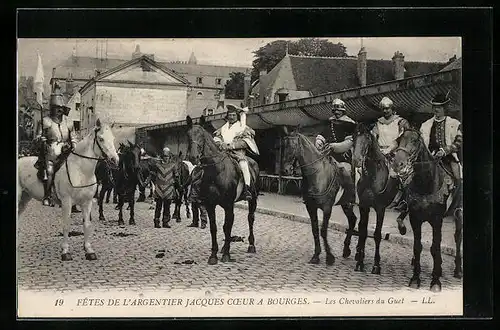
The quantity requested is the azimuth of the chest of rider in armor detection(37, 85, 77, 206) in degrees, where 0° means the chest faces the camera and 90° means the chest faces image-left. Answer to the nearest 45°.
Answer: approximately 315°

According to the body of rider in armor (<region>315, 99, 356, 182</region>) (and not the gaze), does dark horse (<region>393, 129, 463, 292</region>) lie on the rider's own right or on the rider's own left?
on the rider's own left

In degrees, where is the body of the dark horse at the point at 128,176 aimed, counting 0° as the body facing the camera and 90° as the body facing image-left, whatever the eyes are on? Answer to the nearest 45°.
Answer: approximately 0°

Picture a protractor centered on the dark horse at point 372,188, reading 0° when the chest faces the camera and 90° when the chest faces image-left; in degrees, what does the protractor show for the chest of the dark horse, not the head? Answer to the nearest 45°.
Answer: approximately 45°

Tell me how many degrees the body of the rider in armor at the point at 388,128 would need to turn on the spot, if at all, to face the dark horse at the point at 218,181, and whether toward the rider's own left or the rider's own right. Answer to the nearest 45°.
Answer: approximately 45° to the rider's own right
